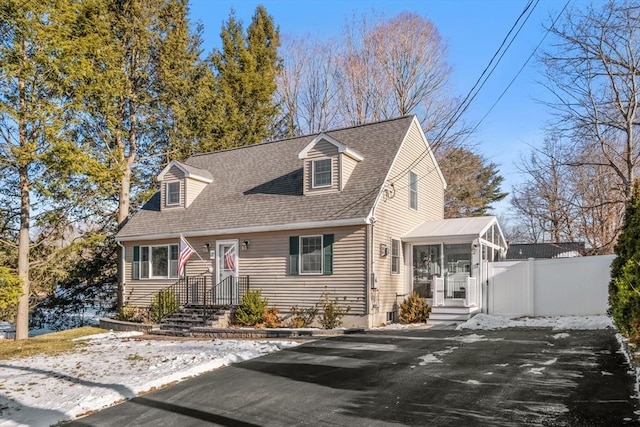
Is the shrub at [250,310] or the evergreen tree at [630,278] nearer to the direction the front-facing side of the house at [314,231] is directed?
the shrub

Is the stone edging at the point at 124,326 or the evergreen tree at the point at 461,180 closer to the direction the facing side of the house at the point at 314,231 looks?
the stone edging

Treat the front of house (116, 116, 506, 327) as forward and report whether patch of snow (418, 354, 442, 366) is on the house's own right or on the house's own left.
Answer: on the house's own left

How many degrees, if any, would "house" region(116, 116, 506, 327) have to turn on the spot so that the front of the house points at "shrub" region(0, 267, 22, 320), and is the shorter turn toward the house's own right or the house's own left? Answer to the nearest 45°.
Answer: approximately 45° to the house's own right

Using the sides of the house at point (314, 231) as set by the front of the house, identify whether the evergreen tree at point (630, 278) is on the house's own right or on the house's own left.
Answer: on the house's own left

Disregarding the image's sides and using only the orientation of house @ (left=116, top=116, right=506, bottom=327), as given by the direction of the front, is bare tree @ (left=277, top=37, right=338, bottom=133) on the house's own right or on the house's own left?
on the house's own right

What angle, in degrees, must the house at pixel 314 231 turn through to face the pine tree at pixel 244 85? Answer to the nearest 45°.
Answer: approximately 135° to its right

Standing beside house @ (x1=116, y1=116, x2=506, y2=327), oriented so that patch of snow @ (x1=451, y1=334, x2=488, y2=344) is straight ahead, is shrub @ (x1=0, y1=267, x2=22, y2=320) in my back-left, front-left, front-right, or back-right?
back-right

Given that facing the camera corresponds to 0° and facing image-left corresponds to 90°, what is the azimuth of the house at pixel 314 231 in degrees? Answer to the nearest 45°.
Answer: approximately 45°

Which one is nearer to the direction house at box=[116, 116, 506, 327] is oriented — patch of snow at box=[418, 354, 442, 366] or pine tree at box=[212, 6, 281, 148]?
the patch of snow
